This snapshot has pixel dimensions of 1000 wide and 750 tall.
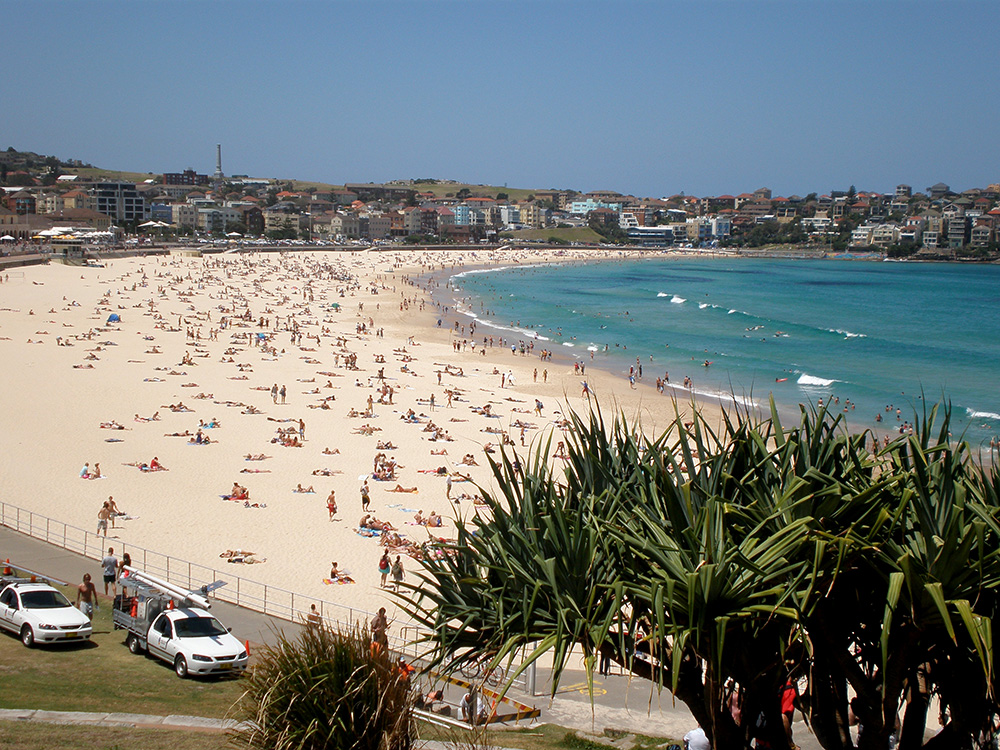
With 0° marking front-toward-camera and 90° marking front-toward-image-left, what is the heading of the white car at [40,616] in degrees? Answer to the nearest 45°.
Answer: approximately 315°

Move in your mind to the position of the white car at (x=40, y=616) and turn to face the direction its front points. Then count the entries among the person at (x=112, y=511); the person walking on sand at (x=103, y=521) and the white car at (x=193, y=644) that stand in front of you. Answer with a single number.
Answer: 1

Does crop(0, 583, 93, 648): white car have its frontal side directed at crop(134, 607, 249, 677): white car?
yes

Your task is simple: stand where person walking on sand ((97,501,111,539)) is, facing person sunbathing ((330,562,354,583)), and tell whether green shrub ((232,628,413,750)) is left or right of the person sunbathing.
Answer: right

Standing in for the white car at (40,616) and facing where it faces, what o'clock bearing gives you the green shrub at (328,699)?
The green shrub is roughly at 1 o'clock from the white car.

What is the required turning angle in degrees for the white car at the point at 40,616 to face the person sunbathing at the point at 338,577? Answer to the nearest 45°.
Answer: approximately 90° to its left

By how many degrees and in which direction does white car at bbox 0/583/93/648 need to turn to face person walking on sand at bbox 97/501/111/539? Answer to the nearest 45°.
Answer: approximately 135° to its left

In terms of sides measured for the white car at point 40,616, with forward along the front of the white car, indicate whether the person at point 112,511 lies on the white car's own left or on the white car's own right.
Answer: on the white car's own left

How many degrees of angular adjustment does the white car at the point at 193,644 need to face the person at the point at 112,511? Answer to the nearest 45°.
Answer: approximately 135° to its left

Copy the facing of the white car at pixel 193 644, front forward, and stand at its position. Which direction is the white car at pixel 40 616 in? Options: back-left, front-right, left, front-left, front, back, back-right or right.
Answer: back
